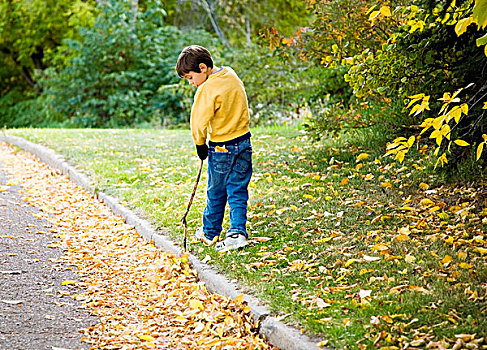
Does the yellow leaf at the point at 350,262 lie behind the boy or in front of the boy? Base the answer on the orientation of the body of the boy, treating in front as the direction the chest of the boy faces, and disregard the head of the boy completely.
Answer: behind

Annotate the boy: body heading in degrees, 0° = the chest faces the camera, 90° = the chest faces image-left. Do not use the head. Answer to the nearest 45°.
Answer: approximately 135°

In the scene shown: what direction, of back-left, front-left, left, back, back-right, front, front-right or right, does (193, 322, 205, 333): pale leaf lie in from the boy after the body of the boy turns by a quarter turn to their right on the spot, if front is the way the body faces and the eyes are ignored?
back-right

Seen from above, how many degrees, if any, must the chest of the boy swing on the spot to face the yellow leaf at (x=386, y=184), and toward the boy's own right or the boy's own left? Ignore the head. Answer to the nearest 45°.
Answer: approximately 90° to the boy's own right

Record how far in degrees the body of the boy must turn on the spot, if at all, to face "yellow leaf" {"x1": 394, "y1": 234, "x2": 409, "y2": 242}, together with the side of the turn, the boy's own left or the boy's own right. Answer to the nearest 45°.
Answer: approximately 135° to the boy's own right

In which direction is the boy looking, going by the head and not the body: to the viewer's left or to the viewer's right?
to the viewer's left
